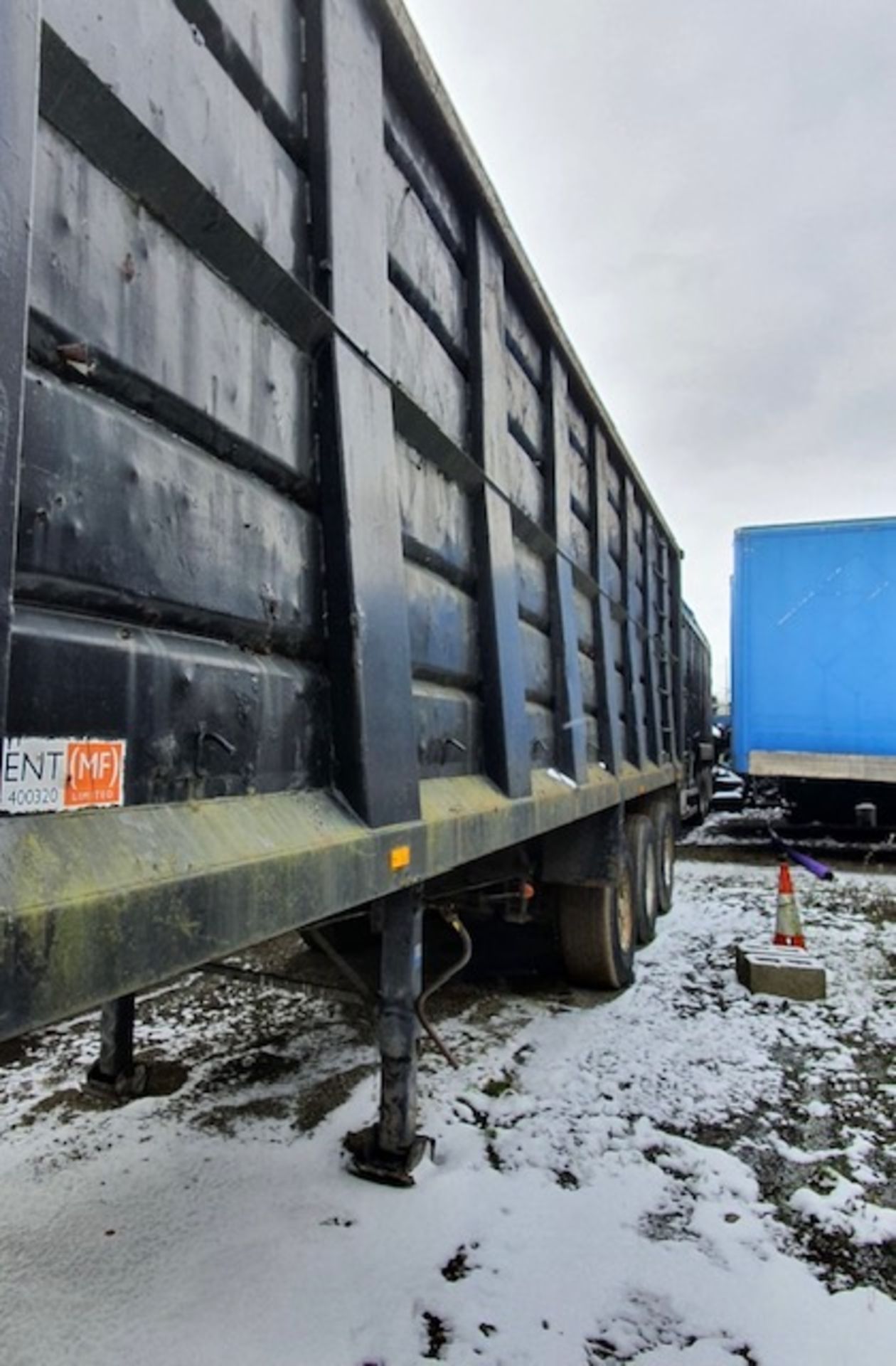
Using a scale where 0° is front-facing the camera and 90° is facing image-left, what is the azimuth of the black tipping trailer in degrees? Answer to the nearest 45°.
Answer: approximately 45°

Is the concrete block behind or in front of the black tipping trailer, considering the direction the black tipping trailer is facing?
behind

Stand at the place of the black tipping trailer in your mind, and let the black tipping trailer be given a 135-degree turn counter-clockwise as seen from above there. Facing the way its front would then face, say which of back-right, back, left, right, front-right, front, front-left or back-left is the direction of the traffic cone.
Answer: front-left
